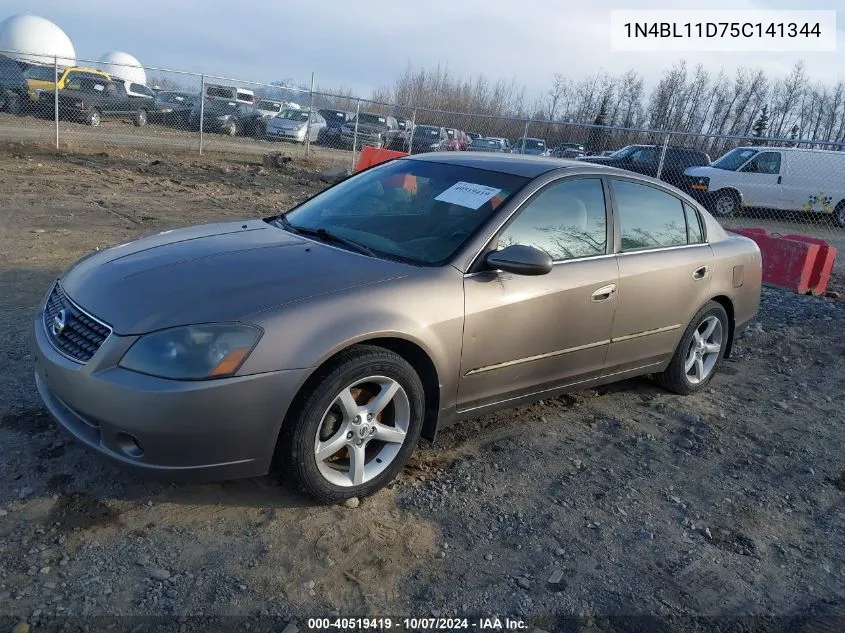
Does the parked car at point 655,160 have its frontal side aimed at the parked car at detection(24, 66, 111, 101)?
yes

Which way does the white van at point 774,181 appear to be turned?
to the viewer's left

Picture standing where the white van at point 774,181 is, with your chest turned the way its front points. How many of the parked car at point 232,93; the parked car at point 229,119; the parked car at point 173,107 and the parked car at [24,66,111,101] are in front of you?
4

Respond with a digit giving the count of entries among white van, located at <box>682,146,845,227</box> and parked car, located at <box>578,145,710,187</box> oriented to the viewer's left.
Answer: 2

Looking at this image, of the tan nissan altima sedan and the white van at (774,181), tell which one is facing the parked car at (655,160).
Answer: the white van

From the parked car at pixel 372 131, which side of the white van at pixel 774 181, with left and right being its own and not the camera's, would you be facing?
front

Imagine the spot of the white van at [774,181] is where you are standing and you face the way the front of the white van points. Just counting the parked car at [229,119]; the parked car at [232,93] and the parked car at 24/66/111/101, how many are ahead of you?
3

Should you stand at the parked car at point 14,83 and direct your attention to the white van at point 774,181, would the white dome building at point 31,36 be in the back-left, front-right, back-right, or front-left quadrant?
back-left

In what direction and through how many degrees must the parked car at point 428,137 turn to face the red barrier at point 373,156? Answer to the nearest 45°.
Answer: approximately 45° to its left

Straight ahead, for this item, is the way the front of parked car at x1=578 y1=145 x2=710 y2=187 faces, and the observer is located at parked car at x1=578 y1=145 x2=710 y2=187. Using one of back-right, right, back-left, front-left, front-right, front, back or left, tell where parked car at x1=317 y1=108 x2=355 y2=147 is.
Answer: front-right

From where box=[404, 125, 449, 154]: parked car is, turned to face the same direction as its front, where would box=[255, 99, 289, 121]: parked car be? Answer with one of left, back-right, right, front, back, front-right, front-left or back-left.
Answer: right

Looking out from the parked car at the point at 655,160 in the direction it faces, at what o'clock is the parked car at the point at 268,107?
the parked car at the point at 268,107 is roughly at 1 o'clock from the parked car at the point at 655,160.

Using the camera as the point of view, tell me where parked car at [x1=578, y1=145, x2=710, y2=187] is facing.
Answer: facing to the left of the viewer
